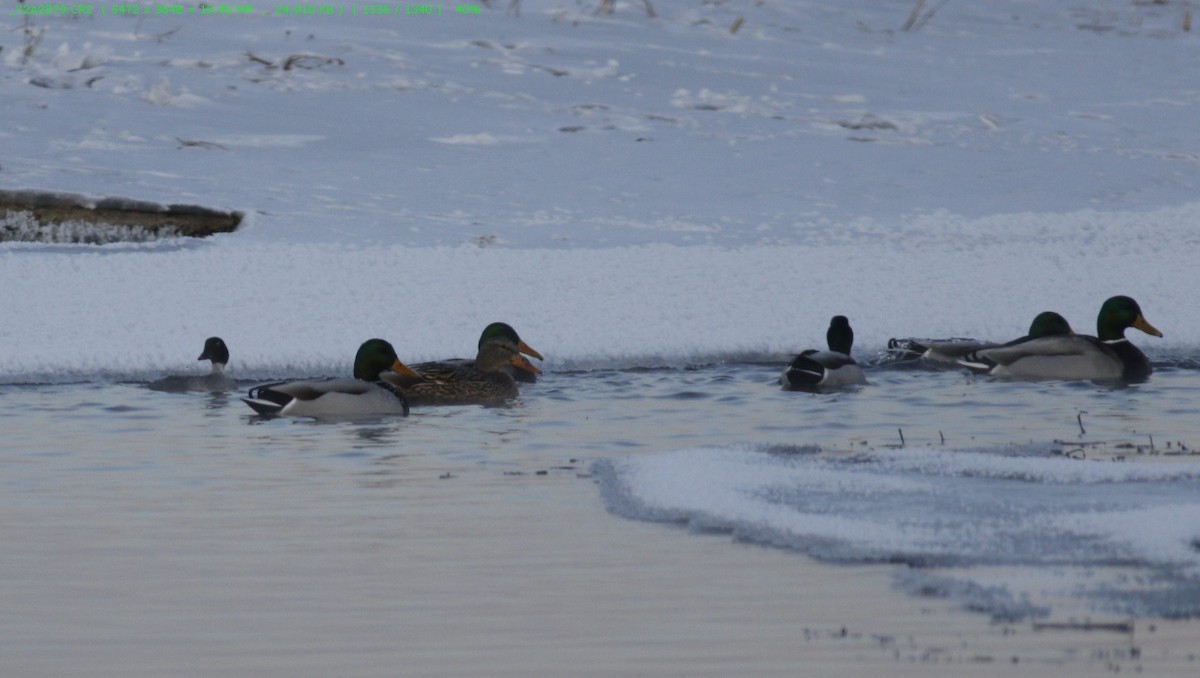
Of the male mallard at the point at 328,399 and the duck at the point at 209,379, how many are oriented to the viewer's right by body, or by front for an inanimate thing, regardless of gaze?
2

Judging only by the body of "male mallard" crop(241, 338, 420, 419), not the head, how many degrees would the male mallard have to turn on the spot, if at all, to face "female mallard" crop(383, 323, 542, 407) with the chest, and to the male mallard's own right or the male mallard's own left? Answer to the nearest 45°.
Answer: approximately 45° to the male mallard's own left

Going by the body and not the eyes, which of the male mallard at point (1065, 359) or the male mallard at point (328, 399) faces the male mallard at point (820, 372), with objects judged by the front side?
the male mallard at point (328, 399)

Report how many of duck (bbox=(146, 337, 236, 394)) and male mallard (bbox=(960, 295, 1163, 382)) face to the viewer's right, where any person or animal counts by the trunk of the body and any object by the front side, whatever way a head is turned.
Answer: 2

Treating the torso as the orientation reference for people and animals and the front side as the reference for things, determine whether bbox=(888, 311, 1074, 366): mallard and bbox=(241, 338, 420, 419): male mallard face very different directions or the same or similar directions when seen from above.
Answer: same or similar directions

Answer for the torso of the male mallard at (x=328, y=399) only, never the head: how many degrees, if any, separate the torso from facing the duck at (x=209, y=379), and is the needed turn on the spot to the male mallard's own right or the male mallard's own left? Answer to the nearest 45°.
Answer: approximately 135° to the male mallard's own left

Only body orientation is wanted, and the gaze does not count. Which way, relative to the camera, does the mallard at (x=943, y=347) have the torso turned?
to the viewer's right

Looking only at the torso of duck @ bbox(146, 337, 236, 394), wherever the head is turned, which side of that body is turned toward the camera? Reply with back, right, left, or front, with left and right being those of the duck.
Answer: right

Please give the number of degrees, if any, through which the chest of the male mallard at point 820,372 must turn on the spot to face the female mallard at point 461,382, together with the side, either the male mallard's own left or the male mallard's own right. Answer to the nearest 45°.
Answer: approximately 135° to the male mallard's own left

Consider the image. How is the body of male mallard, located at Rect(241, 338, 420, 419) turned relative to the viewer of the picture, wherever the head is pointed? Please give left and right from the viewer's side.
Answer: facing to the right of the viewer

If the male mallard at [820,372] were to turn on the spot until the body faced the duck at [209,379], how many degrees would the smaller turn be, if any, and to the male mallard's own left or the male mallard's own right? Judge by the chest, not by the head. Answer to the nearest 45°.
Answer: approximately 135° to the male mallard's own left

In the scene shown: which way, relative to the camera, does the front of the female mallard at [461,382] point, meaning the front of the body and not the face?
to the viewer's right

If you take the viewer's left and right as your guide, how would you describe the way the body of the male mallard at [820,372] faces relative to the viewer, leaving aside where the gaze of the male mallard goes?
facing away from the viewer and to the right of the viewer

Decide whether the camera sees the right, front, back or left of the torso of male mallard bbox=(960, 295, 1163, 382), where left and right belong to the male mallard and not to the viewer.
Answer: right
